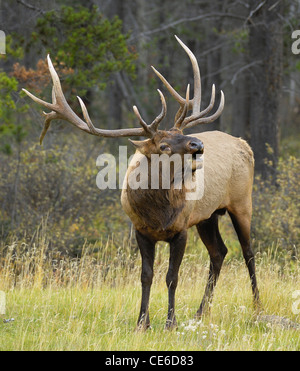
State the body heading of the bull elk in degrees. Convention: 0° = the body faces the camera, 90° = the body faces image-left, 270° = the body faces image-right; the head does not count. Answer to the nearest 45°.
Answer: approximately 45°

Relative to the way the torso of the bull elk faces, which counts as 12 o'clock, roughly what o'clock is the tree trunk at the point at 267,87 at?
The tree trunk is roughly at 5 o'clock from the bull elk.
